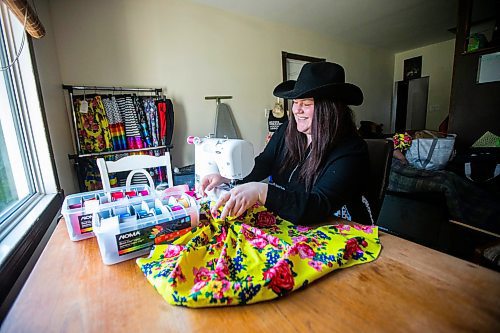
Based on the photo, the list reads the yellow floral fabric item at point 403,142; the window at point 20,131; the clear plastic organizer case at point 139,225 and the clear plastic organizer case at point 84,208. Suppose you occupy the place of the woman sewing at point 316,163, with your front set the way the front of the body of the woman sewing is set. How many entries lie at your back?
1

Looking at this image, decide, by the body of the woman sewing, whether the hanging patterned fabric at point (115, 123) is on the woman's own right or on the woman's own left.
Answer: on the woman's own right

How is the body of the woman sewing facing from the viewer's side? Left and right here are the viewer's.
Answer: facing the viewer and to the left of the viewer

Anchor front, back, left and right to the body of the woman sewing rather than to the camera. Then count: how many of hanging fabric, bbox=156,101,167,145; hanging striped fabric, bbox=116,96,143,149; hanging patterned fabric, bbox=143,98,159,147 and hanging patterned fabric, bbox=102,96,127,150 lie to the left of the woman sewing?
0

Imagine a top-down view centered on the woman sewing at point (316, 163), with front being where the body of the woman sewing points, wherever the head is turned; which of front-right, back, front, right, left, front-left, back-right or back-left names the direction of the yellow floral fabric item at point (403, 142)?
back

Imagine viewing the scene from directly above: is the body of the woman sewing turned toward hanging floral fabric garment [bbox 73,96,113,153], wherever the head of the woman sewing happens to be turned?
no

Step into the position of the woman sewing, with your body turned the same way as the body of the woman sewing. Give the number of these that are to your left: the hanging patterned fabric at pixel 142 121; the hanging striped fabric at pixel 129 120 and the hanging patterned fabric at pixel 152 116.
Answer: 0

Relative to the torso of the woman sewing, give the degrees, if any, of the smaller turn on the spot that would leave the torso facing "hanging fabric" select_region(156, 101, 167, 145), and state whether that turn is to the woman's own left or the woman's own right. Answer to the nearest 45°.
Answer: approximately 90° to the woman's own right

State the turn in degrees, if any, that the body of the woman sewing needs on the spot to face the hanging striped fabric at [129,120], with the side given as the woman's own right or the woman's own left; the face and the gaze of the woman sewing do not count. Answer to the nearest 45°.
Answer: approximately 90° to the woman's own right

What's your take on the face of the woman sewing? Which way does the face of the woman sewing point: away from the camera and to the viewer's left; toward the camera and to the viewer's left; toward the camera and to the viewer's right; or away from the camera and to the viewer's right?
toward the camera and to the viewer's left

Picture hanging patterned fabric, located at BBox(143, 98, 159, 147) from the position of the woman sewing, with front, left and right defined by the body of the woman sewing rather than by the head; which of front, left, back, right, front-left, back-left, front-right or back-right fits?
right

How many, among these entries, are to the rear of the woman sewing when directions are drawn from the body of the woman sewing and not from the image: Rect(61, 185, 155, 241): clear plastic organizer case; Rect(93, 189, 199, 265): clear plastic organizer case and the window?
0

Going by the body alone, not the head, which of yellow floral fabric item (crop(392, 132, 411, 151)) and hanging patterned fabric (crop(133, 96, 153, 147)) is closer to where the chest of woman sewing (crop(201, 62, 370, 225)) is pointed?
the hanging patterned fabric

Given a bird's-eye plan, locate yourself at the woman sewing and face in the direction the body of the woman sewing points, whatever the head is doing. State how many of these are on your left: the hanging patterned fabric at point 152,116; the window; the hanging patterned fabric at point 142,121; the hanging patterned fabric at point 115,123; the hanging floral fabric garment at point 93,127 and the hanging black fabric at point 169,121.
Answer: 0

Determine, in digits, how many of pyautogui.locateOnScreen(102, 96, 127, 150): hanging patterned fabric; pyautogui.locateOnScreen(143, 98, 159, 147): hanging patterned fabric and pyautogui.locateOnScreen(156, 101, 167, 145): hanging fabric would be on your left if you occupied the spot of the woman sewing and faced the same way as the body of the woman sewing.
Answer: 0

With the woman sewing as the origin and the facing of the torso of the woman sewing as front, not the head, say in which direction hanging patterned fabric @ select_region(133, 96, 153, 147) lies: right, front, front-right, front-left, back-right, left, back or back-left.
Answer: right
